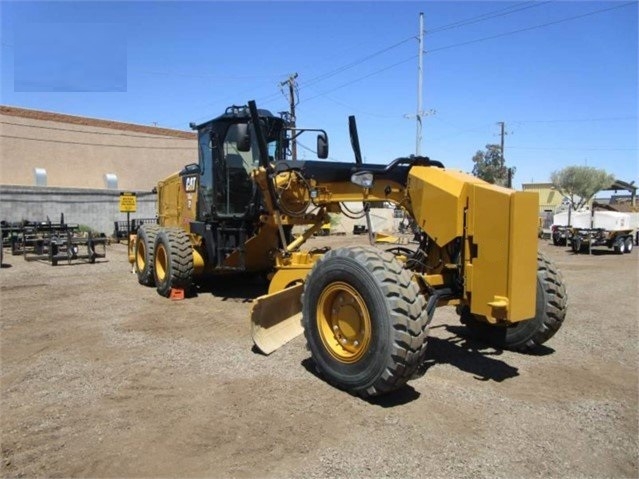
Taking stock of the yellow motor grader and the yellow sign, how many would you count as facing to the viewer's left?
0

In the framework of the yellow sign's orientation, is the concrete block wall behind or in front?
behind

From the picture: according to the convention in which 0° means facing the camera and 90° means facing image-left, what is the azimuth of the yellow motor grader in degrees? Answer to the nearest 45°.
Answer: approximately 315°

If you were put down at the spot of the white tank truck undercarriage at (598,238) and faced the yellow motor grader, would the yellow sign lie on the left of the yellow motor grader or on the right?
right

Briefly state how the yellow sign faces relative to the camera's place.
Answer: facing the viewer

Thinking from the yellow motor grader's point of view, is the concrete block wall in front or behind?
behind

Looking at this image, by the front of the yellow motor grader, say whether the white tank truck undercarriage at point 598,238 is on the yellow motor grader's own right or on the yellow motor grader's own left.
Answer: on the yellow motor grader's own left

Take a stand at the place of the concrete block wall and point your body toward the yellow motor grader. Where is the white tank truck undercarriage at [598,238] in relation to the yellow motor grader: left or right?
left

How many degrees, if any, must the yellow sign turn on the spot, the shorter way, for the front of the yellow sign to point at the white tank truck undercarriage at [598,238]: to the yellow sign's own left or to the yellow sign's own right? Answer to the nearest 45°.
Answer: approximately 90° to the yellow sign's own left

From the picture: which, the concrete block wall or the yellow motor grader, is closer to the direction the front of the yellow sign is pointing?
the yellow motor grader

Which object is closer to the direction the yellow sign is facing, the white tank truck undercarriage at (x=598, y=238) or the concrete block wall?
the white tank truck undercarriage

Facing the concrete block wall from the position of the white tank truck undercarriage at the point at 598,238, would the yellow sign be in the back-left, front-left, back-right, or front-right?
front-left

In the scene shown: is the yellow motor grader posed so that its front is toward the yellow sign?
no
